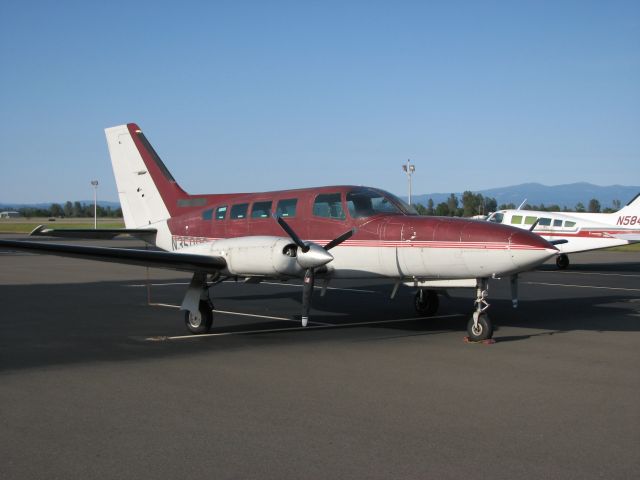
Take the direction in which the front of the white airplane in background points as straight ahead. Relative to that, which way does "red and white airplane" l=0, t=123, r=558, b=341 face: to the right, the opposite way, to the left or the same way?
the opposite way

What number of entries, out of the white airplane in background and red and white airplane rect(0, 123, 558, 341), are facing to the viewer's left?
1

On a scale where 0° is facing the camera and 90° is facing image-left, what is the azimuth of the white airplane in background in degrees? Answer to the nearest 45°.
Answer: approximately 90°

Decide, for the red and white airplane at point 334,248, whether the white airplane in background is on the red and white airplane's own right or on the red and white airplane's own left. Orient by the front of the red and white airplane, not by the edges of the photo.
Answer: on the red and white airplane's own left

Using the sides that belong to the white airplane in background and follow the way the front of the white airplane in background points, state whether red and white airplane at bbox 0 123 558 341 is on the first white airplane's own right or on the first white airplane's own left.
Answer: on the first white airplane's own left

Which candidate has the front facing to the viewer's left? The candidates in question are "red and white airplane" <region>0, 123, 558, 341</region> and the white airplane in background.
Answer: the white airplane in background

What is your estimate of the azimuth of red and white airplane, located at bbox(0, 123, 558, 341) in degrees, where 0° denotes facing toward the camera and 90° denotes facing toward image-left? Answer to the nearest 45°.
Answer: approximately 315°
